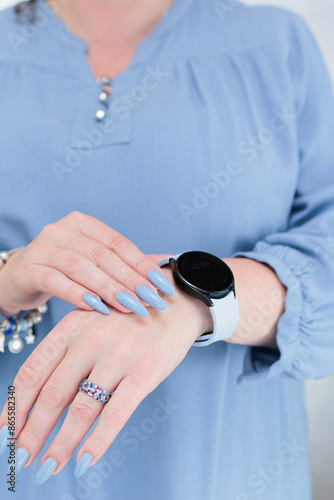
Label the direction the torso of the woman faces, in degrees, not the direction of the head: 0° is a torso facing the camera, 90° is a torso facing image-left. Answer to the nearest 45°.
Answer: approximately 0°
